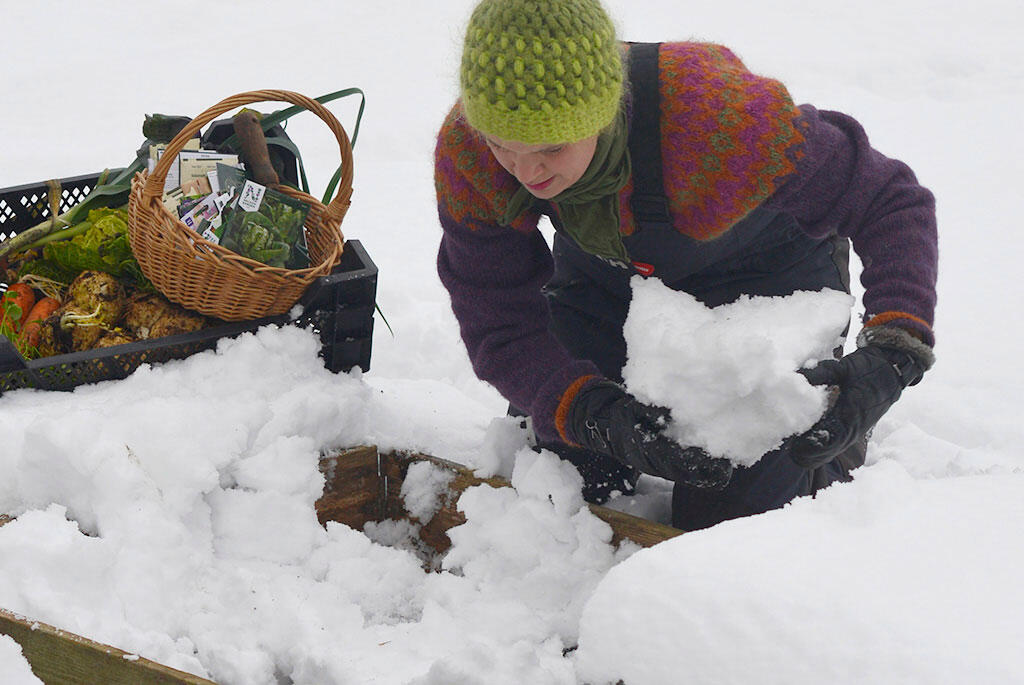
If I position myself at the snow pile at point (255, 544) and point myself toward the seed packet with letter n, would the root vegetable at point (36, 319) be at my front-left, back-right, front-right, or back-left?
front-left

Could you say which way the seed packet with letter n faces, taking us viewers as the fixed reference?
facing the viewer

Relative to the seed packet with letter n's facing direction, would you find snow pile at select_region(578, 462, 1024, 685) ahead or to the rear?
ahead

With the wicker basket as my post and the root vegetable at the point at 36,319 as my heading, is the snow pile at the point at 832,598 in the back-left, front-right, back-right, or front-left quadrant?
back-left

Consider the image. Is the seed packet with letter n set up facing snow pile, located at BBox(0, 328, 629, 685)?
yes

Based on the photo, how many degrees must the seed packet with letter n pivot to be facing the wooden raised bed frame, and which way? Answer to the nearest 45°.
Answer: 0° — it already faces it

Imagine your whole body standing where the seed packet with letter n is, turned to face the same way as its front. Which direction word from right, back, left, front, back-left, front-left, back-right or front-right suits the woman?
front-left

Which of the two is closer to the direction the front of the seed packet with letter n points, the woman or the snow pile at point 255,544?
the snow pile
